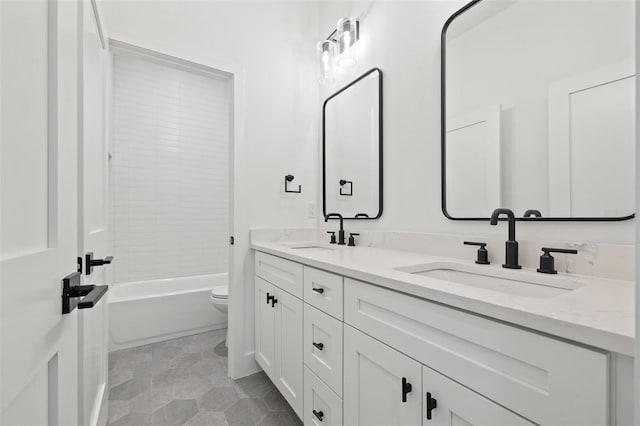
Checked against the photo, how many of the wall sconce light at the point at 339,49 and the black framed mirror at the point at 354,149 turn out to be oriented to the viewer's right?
0

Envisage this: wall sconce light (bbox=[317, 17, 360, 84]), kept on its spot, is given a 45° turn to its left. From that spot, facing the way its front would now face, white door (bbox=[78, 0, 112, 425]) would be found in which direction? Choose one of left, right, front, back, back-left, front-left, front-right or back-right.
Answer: front-right

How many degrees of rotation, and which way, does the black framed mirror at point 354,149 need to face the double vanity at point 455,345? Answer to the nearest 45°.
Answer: approximately 45° to its left

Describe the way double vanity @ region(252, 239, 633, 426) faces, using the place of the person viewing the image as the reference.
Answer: facing the viewer and to the left of the viewer

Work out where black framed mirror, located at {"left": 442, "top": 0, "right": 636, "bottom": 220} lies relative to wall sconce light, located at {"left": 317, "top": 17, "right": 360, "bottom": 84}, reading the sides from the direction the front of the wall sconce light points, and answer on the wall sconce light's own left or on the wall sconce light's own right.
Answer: on the wall sconce light's own left

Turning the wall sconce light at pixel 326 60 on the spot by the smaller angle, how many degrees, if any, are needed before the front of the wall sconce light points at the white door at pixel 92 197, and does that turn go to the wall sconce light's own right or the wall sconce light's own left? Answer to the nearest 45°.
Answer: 0° — it already faces it

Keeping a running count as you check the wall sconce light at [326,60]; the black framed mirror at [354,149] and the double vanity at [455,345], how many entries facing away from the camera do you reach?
0

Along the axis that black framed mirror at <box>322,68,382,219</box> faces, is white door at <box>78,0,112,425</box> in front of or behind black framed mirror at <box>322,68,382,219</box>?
in front

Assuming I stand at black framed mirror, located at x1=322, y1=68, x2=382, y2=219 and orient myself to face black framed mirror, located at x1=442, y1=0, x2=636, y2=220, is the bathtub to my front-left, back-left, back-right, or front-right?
back-right

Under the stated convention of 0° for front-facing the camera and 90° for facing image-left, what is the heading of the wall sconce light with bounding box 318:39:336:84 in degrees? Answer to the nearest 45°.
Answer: approximately 45°

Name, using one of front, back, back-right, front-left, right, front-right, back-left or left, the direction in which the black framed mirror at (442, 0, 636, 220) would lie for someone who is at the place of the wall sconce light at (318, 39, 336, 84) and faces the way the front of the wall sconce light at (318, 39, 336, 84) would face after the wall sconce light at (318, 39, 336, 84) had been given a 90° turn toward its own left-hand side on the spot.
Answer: front
